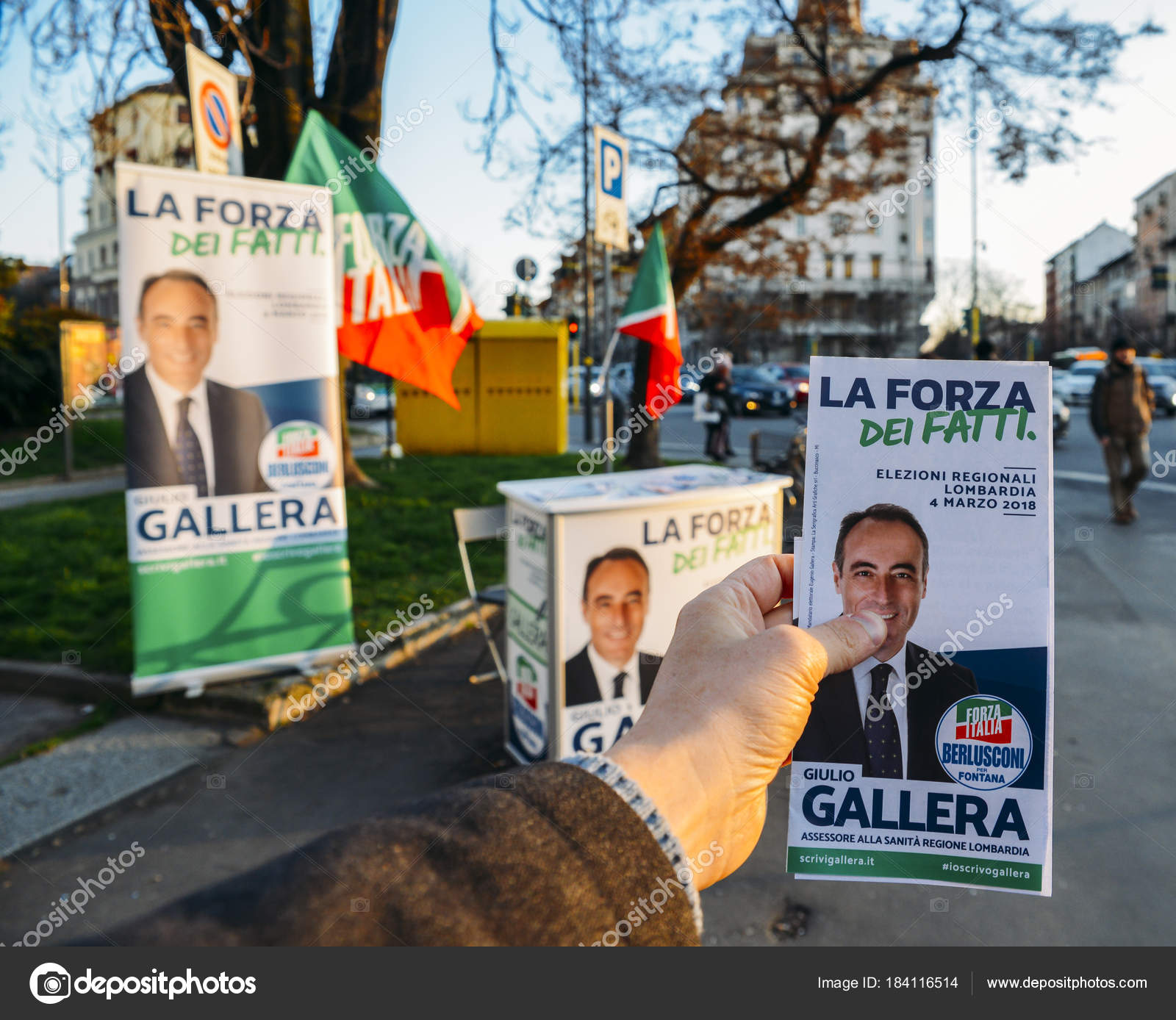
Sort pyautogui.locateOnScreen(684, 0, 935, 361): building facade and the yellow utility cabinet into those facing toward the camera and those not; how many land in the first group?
2

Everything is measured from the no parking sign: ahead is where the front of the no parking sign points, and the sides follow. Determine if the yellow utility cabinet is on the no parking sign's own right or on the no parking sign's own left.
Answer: on the no parking sign's own left

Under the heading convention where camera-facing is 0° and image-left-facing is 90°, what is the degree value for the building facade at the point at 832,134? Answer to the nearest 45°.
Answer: approximately 0°

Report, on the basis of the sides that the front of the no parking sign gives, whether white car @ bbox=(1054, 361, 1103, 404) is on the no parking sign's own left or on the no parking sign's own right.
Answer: on the no parking sign's own left

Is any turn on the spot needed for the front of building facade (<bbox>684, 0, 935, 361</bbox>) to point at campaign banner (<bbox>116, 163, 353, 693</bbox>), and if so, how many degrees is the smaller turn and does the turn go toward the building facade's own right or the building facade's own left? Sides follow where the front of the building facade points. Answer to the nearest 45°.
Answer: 0° — it already faces it

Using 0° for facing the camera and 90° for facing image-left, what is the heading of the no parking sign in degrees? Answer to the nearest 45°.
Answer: approximately 315°

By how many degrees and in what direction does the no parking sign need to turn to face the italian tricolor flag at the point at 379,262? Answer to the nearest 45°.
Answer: approximately 45° to its left

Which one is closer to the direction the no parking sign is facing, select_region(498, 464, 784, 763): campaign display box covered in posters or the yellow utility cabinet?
the campaign display box covered in posters

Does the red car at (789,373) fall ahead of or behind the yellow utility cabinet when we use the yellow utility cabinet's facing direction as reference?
behind
